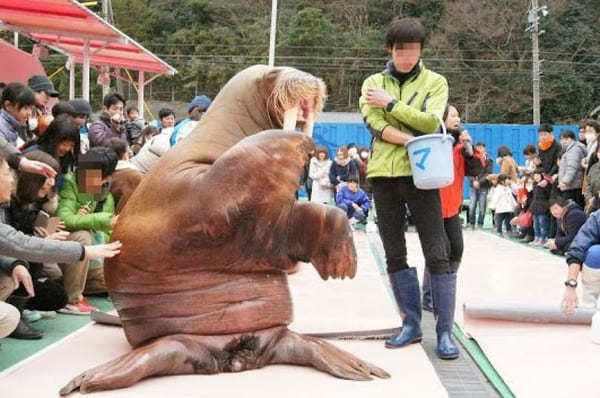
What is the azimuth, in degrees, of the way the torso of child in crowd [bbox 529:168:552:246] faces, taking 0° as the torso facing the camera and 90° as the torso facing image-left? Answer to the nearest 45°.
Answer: approximately 45°

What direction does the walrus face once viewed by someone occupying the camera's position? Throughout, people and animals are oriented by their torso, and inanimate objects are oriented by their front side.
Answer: facing the viewer and to the right of the viewer

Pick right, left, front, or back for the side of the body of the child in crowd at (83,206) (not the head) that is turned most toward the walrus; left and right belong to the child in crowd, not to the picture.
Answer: front

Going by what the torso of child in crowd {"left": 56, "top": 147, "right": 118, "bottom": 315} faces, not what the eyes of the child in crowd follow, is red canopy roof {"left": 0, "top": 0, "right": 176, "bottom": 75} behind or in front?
behind

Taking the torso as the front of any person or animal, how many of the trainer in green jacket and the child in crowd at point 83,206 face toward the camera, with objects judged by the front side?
2

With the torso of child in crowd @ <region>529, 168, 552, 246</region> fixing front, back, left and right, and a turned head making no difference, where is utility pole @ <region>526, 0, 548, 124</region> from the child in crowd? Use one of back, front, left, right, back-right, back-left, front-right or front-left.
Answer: back-right

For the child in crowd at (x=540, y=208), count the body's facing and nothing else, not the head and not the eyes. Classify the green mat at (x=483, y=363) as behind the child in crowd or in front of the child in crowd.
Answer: in front

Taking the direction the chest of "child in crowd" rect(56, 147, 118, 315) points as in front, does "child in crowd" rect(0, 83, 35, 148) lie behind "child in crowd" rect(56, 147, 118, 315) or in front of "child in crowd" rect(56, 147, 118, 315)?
behind

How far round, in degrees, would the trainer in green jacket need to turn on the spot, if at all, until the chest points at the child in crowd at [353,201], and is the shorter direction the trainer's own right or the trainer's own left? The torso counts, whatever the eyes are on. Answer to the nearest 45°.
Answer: approximately 180°

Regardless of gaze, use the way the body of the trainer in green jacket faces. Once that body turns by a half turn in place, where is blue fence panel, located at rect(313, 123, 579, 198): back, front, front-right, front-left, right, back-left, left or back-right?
front
